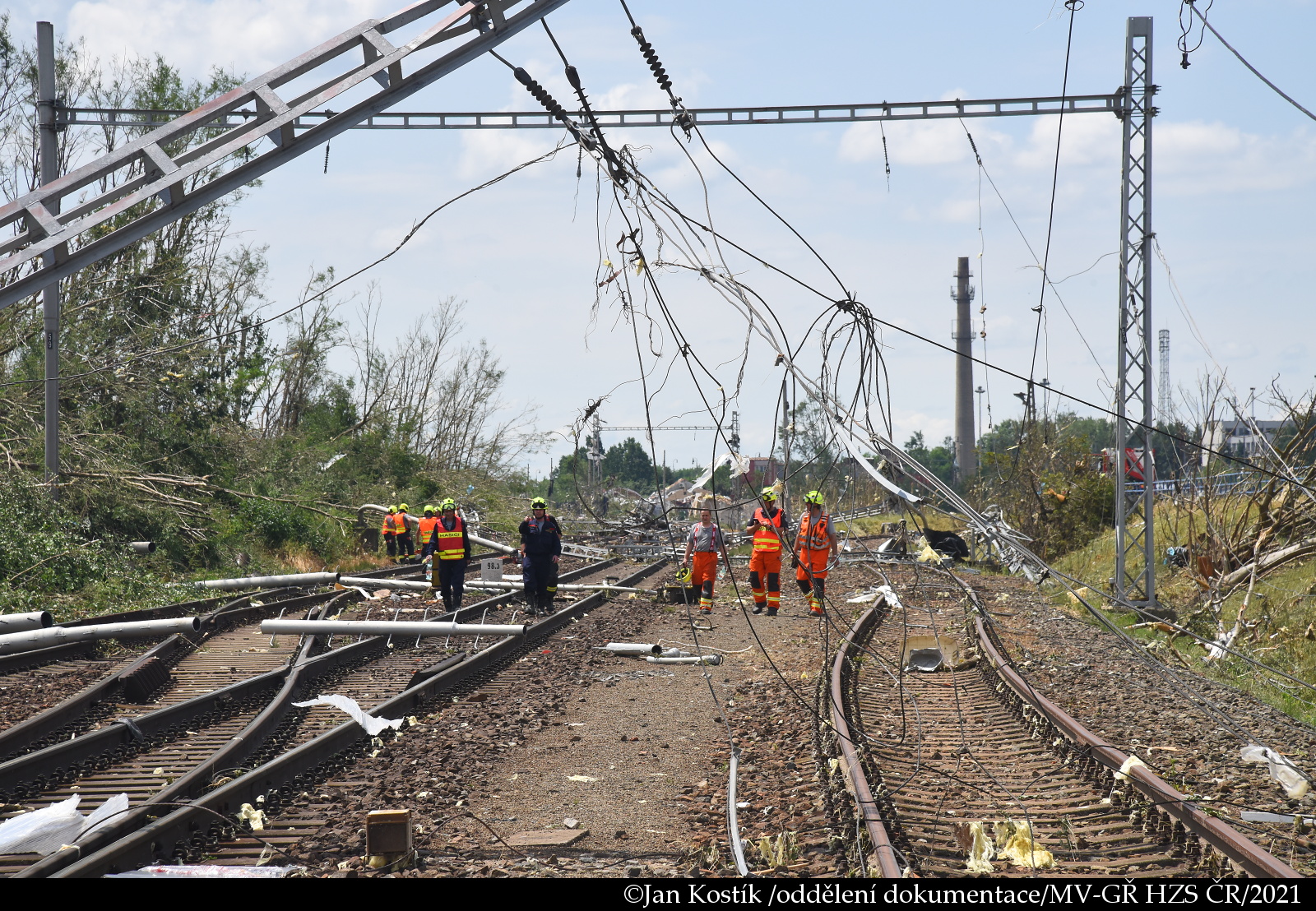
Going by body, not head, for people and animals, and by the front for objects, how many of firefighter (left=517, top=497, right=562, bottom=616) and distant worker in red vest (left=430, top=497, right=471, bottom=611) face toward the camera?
2

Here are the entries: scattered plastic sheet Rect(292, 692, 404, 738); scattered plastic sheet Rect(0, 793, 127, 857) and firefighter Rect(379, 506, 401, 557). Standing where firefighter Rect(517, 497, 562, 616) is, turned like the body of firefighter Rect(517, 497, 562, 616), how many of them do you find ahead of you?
2

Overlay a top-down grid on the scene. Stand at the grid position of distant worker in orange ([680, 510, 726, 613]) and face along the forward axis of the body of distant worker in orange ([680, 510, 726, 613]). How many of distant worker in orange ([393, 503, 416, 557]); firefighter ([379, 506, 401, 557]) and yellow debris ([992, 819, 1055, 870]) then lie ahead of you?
1

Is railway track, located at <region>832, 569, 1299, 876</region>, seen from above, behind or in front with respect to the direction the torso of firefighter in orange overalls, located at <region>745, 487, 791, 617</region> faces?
in front

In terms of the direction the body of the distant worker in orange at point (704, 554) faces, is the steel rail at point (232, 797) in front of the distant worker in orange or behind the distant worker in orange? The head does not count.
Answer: in front

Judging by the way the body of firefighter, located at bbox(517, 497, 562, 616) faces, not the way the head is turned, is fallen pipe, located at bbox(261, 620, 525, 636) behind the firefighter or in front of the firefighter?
in front

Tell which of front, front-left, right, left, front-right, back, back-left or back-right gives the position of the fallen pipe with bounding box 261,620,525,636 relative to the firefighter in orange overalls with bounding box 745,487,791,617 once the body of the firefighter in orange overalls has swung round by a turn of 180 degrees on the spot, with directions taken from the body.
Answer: back-left

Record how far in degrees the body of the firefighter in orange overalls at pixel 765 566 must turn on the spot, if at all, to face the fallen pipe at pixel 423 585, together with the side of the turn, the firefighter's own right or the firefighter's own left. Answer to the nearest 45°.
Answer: approximately 135° to the firefighter's own right
